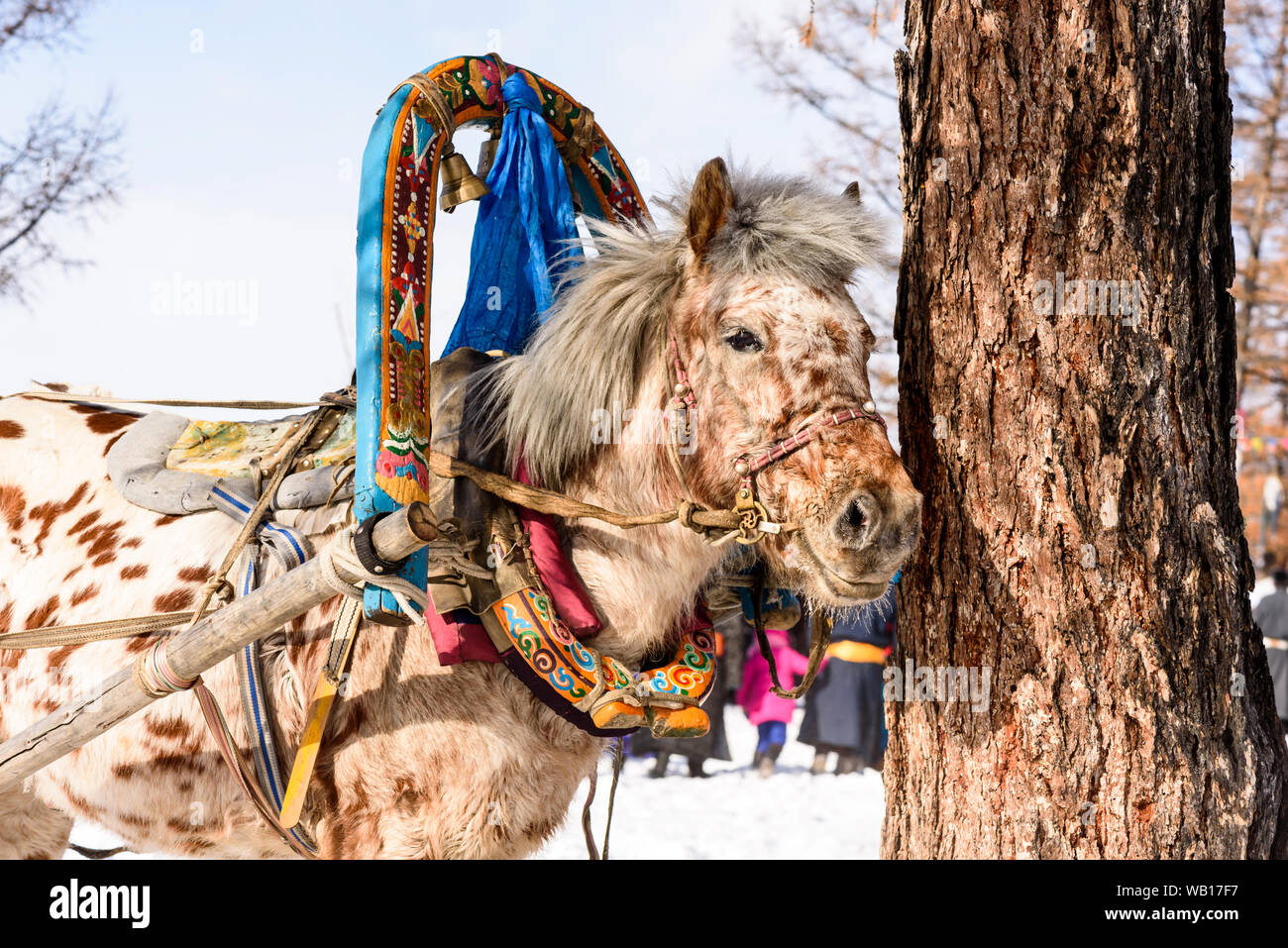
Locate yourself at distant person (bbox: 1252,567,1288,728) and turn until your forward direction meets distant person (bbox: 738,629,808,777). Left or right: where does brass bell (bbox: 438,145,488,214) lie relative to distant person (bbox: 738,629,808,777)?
left

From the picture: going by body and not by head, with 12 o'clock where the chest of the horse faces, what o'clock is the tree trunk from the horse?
The tree trunk is roughly at 11 o'clock from the horse.

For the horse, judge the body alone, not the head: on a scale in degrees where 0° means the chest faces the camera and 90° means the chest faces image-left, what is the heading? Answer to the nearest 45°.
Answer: approximately 315°

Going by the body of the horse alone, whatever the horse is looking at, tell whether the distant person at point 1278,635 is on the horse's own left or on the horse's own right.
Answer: on the horse's own left

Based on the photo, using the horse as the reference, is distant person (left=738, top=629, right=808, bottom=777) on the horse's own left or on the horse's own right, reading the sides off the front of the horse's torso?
on the horse's own left
